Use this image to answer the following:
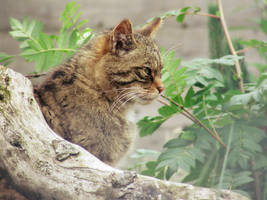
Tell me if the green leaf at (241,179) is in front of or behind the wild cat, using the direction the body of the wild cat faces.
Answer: in front

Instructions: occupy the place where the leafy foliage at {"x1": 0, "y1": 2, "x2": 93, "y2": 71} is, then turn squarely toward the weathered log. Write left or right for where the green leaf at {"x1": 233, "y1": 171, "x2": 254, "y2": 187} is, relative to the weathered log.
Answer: left

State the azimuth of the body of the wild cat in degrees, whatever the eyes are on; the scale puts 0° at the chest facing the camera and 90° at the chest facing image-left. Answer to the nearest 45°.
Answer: approximately 270°

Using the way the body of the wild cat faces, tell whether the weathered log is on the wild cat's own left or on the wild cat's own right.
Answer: on the wild cat's own right
